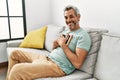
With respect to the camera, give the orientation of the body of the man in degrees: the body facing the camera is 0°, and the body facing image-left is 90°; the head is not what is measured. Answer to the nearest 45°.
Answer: approximately 45°

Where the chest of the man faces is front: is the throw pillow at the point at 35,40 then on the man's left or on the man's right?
on the man's right

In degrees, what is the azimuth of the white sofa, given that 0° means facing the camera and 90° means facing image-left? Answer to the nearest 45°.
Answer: approximately 45°
